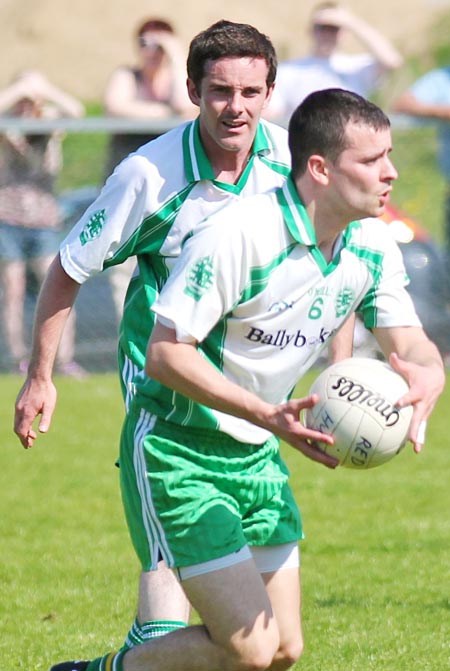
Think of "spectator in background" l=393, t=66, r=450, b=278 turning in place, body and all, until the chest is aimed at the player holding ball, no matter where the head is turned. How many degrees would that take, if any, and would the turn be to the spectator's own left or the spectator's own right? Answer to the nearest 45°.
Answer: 0° — they already face them

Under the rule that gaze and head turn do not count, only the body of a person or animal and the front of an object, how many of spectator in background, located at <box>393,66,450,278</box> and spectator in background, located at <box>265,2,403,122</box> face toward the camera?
2

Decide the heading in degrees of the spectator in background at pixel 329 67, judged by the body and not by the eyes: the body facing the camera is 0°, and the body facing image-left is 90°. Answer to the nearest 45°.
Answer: approximately 0°

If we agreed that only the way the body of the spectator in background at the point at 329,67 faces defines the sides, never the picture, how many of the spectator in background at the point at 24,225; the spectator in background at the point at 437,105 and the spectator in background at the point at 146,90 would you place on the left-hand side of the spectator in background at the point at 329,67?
1

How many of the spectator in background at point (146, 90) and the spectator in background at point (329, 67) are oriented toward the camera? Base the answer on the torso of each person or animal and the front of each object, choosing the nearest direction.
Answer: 2

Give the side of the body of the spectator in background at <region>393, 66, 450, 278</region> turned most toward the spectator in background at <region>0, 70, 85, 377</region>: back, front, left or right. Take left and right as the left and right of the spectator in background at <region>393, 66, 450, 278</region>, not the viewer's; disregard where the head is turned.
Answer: right

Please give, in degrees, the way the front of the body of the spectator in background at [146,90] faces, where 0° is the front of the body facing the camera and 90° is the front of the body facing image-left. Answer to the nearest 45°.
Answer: approximately 0°

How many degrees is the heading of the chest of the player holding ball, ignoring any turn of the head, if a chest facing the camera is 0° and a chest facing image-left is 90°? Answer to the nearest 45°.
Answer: approximately 315°
